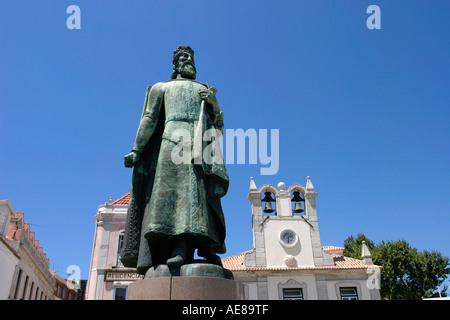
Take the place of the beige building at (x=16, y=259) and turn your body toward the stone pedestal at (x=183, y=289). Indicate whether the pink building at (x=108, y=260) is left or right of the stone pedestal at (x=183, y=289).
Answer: left

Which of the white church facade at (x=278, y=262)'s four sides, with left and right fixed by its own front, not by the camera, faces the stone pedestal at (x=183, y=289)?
front

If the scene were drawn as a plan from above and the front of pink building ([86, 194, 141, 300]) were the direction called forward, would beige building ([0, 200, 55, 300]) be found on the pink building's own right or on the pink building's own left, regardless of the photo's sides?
on the pink building's own right

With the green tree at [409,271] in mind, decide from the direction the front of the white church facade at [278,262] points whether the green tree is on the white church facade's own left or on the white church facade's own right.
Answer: on the white church facade's own left

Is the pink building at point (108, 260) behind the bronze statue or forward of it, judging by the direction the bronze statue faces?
behind

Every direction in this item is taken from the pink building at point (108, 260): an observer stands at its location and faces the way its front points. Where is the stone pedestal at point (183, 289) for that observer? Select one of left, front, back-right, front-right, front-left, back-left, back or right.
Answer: front

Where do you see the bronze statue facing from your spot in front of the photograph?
facing the viewer and to the right of the viewer

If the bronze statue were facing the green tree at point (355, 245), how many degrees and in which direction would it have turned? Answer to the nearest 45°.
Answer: approximately 90° to its left

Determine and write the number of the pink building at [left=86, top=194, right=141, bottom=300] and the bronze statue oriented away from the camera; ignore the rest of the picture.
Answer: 0

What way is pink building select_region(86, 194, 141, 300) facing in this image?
toward the camera

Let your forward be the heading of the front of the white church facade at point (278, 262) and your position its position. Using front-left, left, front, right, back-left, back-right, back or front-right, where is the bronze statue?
front
